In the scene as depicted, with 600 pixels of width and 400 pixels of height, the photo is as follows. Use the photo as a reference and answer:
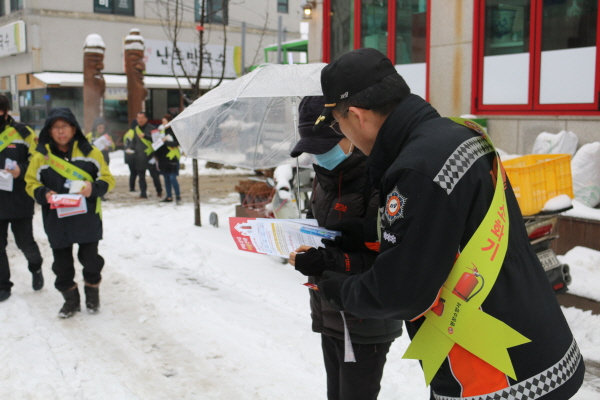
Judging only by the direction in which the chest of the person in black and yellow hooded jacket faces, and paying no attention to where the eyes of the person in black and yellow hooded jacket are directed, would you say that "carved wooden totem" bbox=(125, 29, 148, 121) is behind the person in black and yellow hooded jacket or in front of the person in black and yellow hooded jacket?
behind

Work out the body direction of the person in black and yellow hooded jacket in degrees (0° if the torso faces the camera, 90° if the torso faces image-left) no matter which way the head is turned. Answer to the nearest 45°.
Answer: approximately 0°

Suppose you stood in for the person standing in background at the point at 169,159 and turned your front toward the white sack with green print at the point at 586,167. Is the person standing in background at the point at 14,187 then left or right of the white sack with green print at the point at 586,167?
right

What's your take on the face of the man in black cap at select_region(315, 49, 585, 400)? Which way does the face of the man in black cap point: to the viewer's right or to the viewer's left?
to the viewer's left

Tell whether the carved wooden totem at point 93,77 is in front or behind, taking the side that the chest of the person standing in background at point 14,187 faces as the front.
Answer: behind

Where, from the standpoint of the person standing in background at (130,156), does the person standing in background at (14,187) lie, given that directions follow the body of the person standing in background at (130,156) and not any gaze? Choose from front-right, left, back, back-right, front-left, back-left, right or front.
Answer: right

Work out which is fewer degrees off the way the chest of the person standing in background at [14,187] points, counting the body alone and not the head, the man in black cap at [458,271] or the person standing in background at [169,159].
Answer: the man in black cap

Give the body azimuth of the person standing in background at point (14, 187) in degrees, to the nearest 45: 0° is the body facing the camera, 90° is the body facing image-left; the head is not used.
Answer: approximately 45°

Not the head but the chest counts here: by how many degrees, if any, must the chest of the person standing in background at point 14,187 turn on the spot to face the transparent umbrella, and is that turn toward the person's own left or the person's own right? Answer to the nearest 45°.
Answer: approximately 90° to the person's own left

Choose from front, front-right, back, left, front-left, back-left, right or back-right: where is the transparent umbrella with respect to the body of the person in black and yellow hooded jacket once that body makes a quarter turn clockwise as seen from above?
back-left

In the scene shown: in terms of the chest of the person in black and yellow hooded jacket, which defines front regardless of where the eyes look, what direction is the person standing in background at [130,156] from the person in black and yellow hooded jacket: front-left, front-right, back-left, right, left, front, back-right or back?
back
